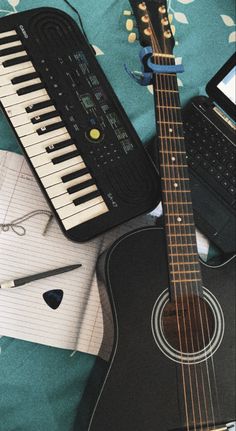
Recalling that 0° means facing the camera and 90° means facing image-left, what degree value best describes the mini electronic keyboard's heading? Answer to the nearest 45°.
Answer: approximately 45°
